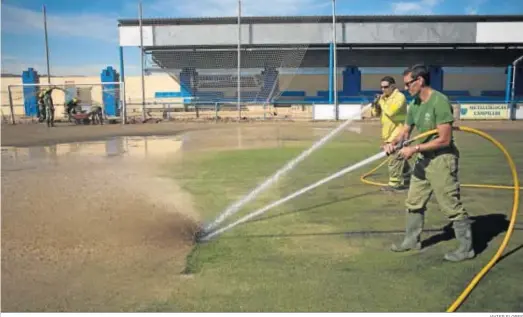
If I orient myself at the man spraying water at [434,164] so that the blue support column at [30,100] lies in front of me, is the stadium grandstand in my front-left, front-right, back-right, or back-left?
front-right

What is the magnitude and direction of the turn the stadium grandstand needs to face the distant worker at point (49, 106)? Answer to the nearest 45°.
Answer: approximately 45° to its right

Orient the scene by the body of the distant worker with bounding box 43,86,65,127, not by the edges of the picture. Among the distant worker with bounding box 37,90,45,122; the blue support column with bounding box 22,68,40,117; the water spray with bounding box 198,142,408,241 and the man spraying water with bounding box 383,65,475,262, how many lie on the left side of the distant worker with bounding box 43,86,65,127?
2

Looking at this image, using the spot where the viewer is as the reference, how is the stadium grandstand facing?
facing the viewer

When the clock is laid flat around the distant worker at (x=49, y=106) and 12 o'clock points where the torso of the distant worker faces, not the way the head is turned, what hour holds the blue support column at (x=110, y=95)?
The blue support column is roughly at 10 o'clock from the distant worker.

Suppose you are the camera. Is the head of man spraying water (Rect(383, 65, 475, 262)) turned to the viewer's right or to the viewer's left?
to the viewer's left

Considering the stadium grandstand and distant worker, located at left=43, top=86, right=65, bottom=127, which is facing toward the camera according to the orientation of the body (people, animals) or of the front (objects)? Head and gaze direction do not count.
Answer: the stadium grandstand

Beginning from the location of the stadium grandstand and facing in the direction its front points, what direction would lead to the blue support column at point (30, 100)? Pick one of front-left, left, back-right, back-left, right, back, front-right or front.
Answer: right

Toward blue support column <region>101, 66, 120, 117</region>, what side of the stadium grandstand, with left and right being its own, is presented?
right

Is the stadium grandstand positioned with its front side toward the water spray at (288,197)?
yes
